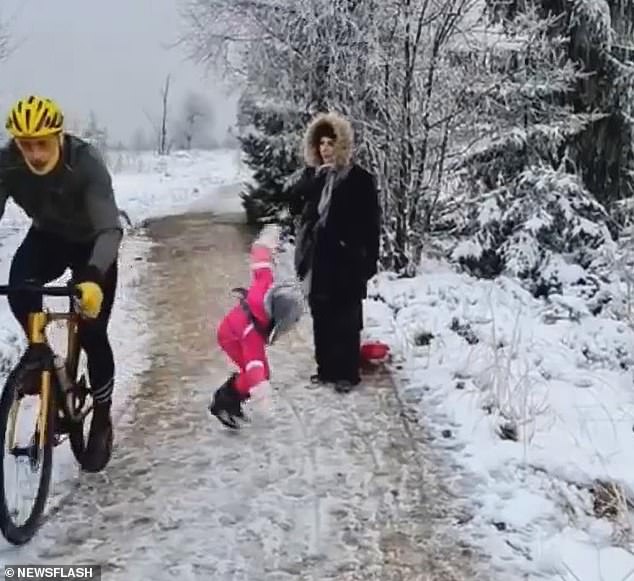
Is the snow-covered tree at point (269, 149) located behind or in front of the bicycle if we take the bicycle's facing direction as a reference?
behind

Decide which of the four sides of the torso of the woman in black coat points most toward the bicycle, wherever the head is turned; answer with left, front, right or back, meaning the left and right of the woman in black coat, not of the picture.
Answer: front

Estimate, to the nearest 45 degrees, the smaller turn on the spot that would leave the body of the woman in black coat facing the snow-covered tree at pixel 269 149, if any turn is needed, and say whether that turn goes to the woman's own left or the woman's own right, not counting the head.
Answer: approximately 135° to the woman's own right

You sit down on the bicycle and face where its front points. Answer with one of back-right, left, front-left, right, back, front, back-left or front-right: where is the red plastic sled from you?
back

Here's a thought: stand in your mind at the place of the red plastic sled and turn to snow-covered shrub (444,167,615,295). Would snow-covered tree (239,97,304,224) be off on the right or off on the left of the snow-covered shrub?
left

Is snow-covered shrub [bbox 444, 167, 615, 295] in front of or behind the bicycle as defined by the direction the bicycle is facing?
behind

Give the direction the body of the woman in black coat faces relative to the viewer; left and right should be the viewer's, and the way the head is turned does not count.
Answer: facing the viewer and to the left of the viewer

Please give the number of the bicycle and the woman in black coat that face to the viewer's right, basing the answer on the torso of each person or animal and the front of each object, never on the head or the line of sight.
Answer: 0

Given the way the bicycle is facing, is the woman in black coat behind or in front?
behind

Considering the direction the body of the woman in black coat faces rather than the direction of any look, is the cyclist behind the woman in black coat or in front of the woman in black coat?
in front
